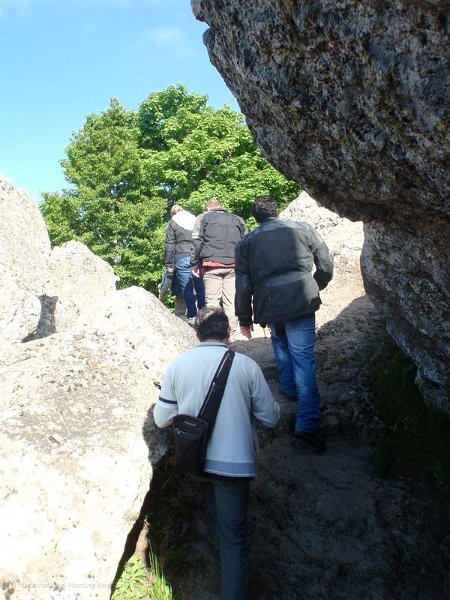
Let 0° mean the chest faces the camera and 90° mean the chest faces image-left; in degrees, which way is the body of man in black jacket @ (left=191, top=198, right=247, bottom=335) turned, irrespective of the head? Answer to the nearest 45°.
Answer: approximately 180°

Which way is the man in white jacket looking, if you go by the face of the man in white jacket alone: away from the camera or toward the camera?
away from the camera

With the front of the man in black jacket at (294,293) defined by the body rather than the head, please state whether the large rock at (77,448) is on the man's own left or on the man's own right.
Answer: on the man's own left

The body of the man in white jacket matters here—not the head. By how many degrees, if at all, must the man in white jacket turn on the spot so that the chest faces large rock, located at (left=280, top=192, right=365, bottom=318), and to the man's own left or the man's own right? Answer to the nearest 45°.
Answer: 0° — they already face it

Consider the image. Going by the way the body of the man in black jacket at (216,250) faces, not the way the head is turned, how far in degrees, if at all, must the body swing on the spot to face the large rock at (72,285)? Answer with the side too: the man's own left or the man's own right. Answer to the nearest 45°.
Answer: approximately 45° to the man's own left

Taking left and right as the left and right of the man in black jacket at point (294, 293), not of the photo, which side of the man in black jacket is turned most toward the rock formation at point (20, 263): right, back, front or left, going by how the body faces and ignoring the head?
left

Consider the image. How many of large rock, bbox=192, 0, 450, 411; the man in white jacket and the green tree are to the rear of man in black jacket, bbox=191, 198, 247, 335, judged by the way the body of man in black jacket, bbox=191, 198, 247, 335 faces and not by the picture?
2

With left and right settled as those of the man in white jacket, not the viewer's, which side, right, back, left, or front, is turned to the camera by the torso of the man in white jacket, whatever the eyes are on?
back

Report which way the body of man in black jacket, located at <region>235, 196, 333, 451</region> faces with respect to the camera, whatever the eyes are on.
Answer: away from the camera

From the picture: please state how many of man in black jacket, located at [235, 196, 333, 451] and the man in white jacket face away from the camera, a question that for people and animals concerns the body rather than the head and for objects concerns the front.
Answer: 2

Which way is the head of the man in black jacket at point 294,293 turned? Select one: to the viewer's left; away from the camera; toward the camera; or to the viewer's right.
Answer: away from the camera

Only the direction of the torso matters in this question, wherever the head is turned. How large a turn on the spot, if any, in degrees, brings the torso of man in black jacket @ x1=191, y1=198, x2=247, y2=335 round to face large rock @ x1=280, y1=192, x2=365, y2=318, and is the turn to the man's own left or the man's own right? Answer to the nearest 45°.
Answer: approximately 45° to the man's own right

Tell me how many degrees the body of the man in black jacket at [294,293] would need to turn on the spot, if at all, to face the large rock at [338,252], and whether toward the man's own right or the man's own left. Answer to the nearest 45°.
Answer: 0° — they already face it
